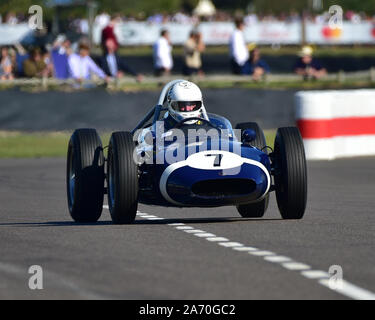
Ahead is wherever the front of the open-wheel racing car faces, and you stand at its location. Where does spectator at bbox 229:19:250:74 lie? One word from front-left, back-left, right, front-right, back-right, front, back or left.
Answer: back

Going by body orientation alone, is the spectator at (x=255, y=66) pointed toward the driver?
yes

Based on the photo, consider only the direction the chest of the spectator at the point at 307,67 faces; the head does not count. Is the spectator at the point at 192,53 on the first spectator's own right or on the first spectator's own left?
on the first spectator's own right

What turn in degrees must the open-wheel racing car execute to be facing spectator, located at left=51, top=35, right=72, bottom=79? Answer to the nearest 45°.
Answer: approximately 180°

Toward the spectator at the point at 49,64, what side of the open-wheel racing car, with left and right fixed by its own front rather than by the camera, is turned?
back

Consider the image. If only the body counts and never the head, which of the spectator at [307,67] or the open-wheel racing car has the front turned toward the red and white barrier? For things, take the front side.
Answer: the spectator

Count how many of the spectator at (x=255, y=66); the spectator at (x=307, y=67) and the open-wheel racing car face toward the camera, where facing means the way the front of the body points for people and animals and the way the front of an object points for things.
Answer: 3

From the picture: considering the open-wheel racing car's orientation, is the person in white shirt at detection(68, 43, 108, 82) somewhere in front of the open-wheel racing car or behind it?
behind

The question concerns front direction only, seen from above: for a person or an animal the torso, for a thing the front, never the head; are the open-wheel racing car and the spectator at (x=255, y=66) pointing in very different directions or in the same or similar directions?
same or similar directions

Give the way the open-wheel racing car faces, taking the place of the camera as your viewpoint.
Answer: facing the viewer

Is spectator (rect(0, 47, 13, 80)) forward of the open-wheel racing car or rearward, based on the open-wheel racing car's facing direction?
rearward
